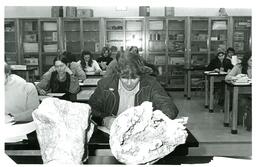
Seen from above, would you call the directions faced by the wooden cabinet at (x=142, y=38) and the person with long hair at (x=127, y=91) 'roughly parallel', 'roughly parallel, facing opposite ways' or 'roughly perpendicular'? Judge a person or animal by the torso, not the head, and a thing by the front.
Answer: roughly parallel

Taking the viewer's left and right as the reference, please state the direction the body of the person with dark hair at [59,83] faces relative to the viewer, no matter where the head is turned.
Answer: facing the viewer

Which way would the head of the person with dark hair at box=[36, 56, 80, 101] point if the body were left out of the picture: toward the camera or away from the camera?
toward the camera

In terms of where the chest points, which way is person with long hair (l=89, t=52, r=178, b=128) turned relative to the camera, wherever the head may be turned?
toward the camera

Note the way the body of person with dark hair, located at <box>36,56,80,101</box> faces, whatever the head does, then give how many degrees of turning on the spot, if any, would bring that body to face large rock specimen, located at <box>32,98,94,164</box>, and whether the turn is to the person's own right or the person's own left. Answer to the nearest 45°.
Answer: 0° — they already face it

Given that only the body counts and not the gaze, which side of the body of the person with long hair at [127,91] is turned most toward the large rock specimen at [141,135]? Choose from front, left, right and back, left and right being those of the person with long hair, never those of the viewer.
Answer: front

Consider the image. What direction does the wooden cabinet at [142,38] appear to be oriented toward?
toward the camera

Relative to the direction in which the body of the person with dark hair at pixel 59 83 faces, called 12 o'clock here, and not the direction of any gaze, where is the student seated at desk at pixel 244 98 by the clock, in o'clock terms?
The student seated at desk is roughly at 9 o'clock from the person with dark hair.

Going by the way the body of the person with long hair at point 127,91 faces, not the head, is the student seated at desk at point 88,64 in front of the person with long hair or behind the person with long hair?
behind

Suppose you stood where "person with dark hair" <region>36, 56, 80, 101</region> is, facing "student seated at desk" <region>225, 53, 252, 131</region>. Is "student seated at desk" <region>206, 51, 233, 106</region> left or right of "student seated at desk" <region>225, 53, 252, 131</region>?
left
